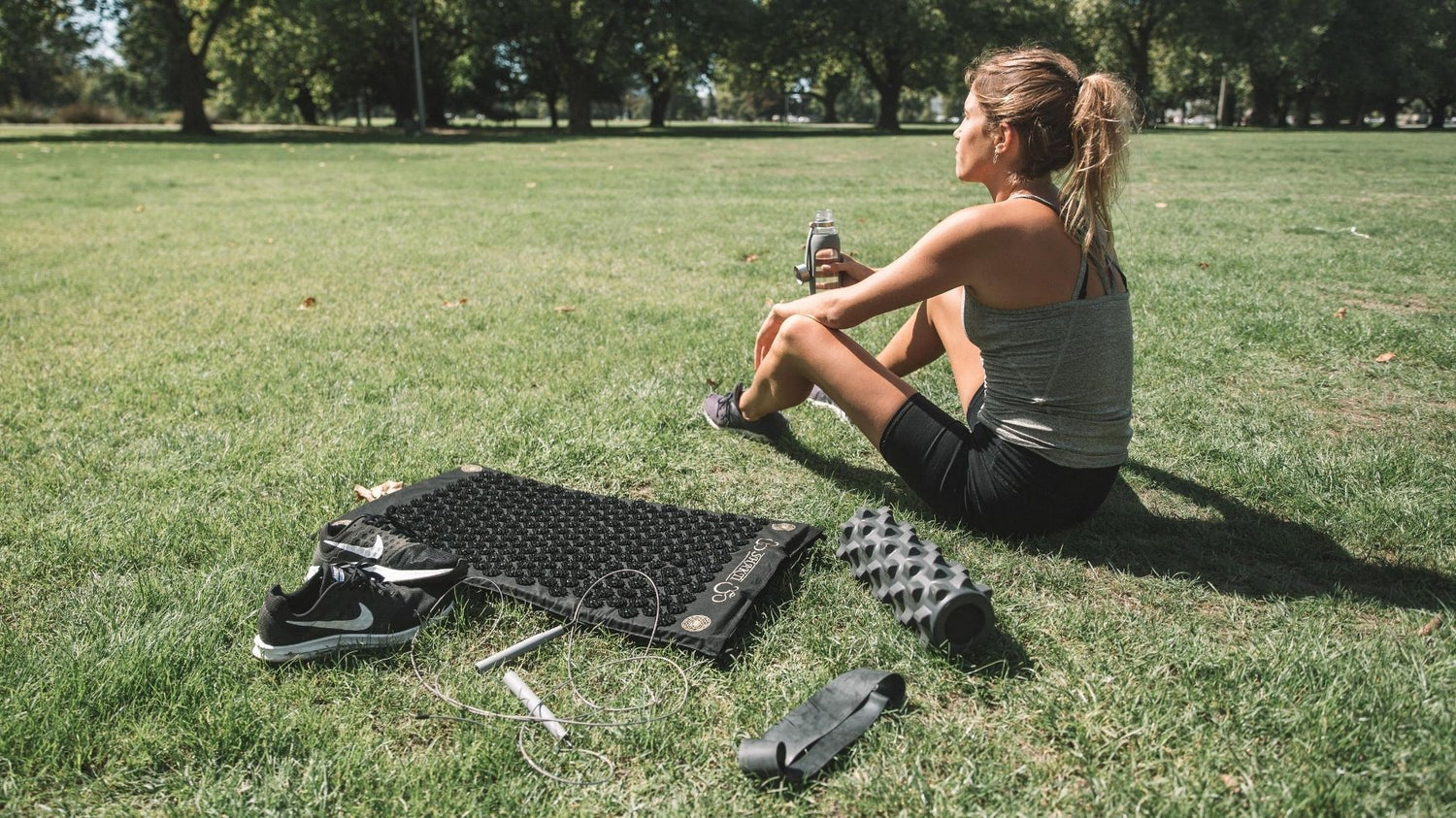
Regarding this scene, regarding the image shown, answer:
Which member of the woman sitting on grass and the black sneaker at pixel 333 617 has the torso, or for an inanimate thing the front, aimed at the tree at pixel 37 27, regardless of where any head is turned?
the woman sitting on grass

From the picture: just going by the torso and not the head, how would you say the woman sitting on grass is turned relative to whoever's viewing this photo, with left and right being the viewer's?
facing away from the viewer and to the left of the viewer

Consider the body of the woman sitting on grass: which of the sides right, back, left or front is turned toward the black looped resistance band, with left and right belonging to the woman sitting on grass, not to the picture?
left

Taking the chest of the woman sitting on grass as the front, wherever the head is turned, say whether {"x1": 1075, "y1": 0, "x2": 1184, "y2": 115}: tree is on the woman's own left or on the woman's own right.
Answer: on the woman's own right

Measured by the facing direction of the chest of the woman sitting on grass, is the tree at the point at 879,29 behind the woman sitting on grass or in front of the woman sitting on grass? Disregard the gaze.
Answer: in front

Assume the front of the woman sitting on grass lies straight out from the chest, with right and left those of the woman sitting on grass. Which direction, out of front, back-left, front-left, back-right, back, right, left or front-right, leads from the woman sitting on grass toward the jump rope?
left
